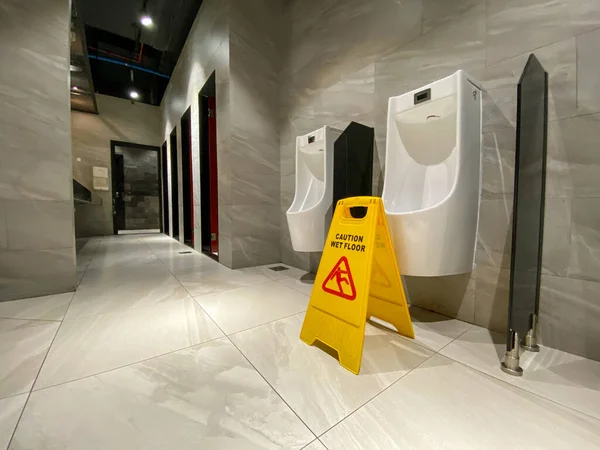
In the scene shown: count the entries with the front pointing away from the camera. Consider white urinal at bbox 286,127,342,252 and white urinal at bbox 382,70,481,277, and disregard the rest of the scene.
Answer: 0

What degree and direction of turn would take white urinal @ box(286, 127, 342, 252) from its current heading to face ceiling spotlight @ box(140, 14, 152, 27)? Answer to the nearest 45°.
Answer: approximately 90° to its right

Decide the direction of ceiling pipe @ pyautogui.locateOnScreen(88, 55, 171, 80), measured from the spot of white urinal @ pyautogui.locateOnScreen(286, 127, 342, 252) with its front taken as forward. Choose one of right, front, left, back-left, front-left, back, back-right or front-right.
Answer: right

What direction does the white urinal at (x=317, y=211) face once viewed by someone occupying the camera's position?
facing the viewer and to the left of the viewer

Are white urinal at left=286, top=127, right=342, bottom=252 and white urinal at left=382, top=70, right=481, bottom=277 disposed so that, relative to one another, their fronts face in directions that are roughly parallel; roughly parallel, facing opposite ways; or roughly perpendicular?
roughly parallel

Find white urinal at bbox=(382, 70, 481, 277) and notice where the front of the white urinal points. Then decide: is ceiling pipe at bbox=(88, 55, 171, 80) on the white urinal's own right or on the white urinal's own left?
on the white urinal's own right

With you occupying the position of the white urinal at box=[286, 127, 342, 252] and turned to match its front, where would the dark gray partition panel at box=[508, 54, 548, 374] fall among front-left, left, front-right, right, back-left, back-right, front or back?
left

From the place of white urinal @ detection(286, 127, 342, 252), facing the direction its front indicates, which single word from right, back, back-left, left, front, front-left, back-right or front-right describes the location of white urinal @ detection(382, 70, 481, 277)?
left
